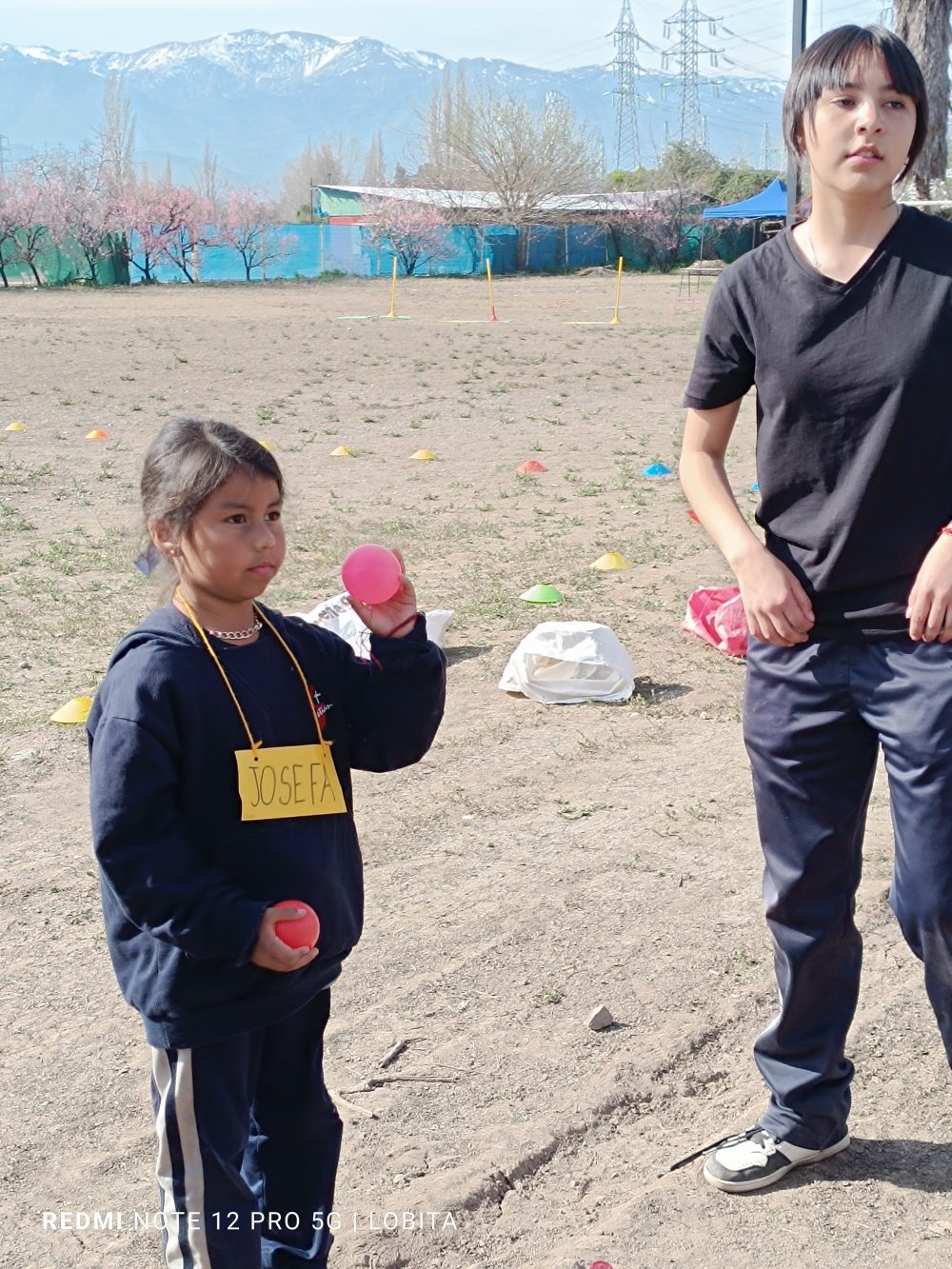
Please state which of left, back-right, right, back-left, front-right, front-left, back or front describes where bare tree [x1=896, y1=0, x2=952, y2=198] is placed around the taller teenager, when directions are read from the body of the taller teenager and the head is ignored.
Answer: back

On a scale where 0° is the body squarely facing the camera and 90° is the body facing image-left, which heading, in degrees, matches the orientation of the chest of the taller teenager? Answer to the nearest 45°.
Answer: approximately 0°

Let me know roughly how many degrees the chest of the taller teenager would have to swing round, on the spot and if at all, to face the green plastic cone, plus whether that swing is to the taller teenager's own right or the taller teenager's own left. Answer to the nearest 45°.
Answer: approximately 180°

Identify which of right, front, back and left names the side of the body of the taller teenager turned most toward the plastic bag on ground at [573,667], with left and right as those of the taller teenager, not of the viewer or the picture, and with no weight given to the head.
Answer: back

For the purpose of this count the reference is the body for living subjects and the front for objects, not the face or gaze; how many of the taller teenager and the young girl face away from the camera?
0

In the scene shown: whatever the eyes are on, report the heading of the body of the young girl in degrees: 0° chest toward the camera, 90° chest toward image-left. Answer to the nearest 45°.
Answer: approximately 315°

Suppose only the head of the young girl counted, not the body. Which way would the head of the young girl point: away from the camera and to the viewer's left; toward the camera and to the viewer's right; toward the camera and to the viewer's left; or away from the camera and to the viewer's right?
toward the camera and to the viewer's right

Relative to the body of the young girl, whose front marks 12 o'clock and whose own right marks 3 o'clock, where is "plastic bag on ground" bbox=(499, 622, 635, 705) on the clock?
The plastic bag on ground is roughly at 8 o'clock from the young girl.

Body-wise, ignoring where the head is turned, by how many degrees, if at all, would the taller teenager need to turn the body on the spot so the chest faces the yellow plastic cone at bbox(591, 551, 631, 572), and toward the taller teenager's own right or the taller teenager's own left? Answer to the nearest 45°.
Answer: approximately 180°

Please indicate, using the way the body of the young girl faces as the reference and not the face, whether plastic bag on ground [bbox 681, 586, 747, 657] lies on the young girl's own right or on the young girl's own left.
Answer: on the young girl's own left
